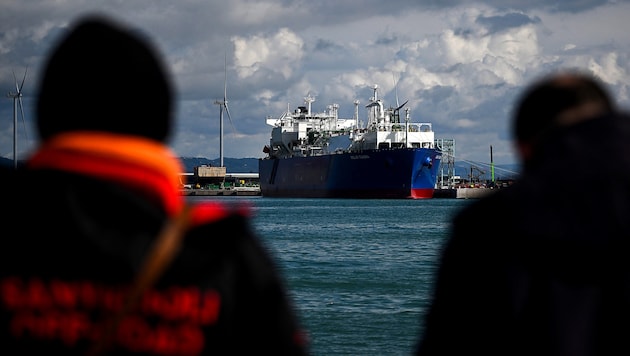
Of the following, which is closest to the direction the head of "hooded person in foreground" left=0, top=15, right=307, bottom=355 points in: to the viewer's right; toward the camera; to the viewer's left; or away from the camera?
away from the camera

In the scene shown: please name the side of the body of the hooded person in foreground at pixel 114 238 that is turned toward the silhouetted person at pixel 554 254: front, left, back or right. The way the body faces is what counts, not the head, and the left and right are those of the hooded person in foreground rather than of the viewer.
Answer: right

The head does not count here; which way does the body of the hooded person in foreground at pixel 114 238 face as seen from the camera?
away from the camera
